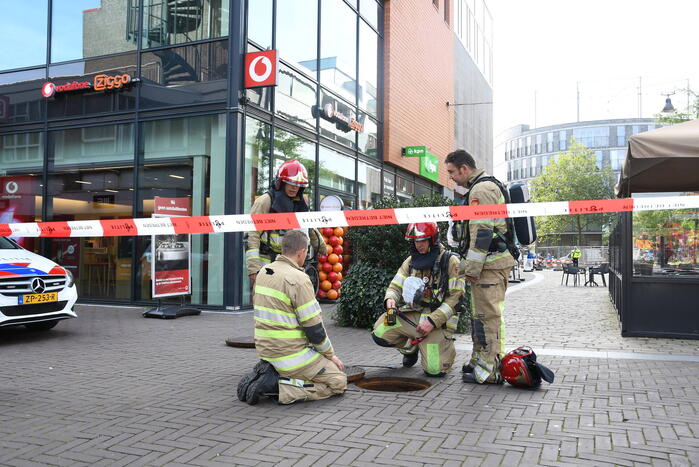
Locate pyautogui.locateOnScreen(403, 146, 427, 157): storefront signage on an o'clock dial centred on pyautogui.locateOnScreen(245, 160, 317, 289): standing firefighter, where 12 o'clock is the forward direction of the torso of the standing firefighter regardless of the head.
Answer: The storefront signage is roughly at 8 o'clock from the standing firefighter.

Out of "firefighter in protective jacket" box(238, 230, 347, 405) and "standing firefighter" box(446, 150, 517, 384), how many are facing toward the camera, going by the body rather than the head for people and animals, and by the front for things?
0

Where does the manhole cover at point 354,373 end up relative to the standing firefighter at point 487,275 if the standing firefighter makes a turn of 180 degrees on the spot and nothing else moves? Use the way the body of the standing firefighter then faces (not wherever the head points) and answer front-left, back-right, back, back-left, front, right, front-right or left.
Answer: back

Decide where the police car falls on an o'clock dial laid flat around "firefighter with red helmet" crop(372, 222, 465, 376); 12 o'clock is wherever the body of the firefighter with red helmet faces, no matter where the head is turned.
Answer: The police car is roughly at 2 o'clock from the firefighter with red helmet.

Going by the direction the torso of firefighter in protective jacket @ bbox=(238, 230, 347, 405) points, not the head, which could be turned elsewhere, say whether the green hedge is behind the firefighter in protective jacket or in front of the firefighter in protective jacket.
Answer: in front

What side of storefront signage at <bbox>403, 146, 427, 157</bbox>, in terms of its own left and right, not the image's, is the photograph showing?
front

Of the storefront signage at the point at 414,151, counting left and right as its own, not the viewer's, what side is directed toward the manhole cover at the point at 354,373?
front

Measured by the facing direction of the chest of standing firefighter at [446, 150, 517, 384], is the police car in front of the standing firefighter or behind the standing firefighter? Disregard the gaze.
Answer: in front

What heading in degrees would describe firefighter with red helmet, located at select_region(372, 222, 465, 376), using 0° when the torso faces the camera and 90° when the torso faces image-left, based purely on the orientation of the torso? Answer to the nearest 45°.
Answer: approximately 45°

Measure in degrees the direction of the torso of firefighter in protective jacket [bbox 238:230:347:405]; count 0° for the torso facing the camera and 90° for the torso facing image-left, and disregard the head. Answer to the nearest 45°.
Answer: approximately 225°

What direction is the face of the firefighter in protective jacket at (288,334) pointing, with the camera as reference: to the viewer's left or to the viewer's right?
to the viewer's right

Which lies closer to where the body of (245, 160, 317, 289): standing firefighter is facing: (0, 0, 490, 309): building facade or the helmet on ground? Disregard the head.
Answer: the helmet on ground

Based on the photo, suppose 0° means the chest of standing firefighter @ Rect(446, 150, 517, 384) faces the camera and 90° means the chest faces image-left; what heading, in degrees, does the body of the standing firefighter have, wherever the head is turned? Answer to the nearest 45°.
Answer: approximately 90°
